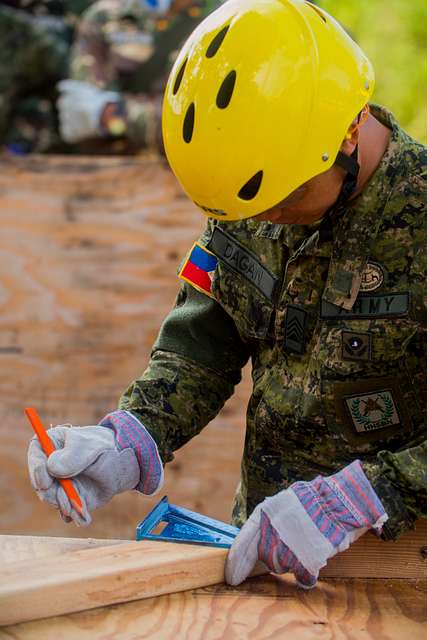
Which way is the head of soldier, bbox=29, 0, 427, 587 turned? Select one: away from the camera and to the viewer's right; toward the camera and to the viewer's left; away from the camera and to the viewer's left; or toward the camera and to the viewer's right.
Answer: toward the camera and to the viewer's left

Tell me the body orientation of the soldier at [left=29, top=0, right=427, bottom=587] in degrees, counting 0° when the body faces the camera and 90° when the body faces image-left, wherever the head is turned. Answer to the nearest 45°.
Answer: approximately 45°

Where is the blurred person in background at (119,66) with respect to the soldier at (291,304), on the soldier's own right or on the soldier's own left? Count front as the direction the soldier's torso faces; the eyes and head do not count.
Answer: on the soldier's own right

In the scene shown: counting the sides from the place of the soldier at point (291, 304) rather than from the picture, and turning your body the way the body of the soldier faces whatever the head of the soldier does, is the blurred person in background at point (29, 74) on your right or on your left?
on your right
